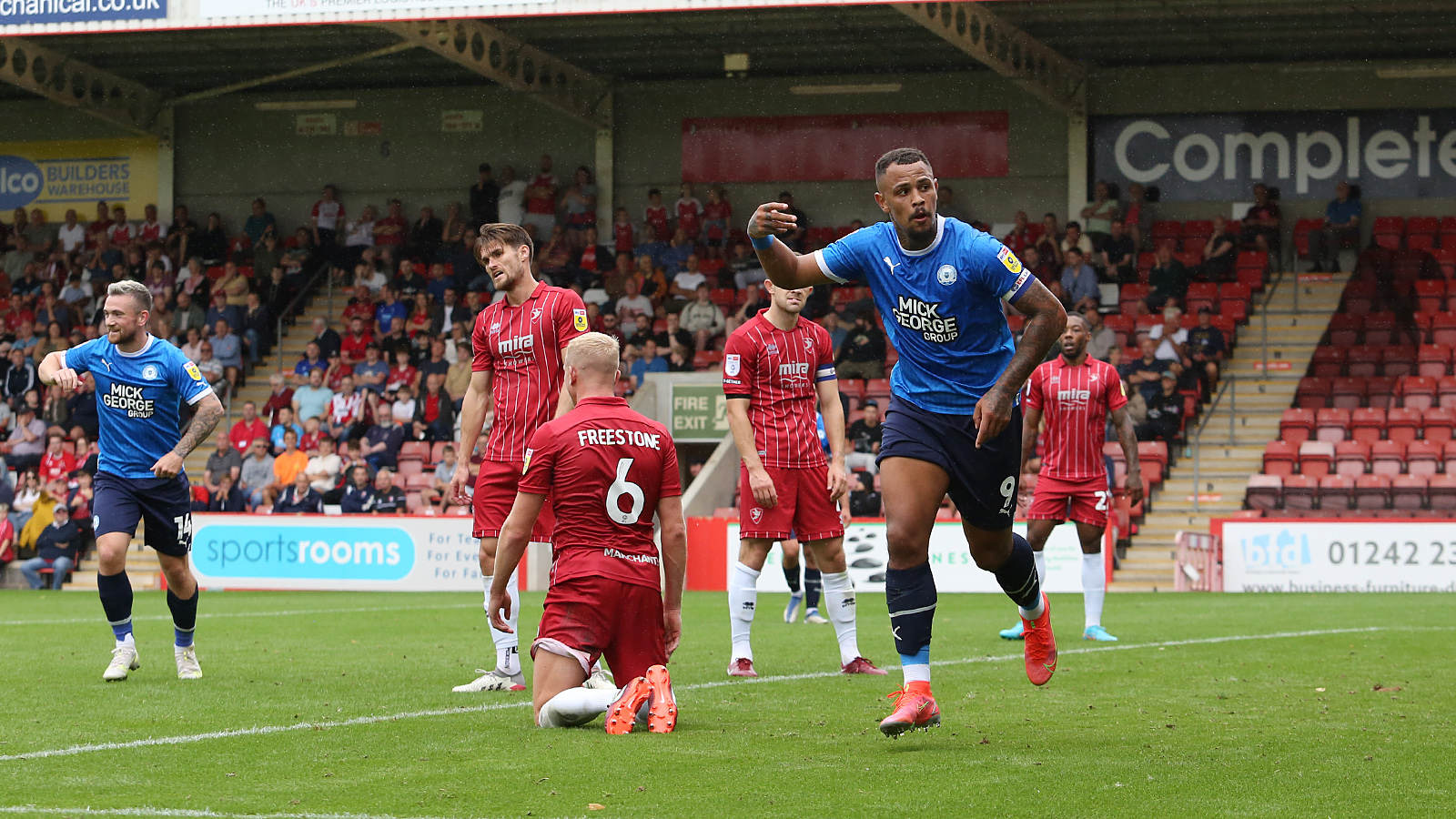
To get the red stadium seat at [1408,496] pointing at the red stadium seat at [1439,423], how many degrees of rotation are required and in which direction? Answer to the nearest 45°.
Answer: approximately 180°

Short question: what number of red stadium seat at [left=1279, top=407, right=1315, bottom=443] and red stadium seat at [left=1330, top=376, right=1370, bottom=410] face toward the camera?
2

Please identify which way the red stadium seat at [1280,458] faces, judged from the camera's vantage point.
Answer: facing the viewer

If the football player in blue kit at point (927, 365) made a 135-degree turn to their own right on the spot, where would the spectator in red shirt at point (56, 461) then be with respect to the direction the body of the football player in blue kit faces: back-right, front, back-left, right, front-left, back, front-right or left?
front

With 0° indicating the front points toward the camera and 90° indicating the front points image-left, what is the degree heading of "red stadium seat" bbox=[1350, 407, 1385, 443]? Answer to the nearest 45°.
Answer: approximately 0°

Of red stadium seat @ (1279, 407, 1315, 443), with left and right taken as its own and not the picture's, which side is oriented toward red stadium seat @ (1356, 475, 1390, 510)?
front

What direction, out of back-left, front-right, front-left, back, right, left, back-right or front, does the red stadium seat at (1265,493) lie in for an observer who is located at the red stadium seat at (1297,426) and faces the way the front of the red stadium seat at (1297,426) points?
front

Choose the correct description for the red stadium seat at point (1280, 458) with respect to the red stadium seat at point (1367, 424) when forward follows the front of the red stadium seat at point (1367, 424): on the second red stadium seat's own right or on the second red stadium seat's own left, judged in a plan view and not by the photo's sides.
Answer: on the second red stadium seat's own right

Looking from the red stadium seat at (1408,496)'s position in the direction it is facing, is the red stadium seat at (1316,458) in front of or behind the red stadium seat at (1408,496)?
behind

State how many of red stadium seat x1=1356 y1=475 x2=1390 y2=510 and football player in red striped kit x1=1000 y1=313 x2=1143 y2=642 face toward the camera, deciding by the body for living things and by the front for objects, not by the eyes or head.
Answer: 2

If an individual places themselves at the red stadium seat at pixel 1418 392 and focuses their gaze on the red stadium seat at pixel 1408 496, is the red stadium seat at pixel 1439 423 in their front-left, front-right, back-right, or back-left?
front-left

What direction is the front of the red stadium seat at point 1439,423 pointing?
toward the camera

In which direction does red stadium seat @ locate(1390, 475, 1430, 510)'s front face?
toward the camera

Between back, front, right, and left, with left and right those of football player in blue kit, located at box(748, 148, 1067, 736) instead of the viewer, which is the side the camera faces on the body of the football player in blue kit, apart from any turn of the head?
front
